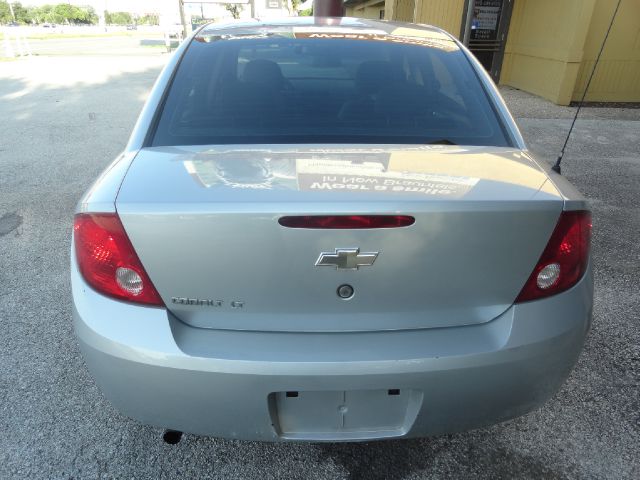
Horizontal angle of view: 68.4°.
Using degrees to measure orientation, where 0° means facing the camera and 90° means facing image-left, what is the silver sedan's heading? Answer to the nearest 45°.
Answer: approximately 180°
